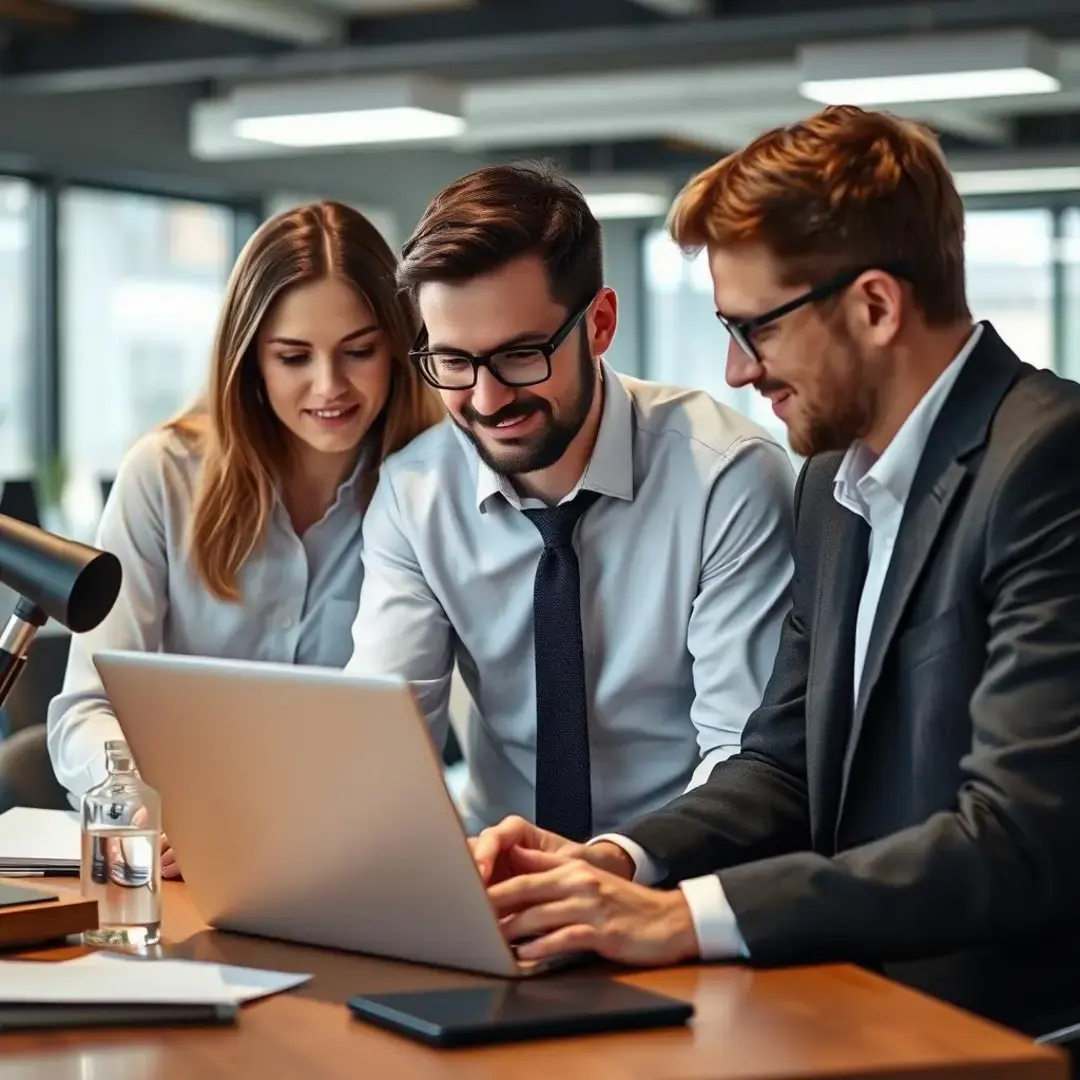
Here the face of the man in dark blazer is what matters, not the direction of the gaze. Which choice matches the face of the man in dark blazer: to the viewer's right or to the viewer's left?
to the viewer's left

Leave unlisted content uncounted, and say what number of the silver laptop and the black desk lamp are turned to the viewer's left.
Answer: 0

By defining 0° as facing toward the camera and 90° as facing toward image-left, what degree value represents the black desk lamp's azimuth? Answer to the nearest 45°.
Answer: approximately 315°

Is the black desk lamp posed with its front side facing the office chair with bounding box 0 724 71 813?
no

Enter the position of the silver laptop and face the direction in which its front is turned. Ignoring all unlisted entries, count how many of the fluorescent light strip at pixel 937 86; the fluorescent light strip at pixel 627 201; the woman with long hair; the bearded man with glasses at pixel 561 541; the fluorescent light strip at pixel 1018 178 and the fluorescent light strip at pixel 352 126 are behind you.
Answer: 0

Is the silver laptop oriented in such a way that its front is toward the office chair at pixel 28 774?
no

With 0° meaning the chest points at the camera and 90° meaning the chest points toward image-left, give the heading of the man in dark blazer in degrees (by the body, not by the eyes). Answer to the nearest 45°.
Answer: approximately 45°

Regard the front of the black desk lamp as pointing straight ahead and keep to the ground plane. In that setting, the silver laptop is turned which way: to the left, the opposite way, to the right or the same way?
to the left

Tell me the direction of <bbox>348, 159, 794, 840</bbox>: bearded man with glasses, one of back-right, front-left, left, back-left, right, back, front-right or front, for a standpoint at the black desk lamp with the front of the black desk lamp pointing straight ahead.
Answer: left

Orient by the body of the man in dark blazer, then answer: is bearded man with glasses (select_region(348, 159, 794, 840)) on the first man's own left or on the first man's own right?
on the first man's own right

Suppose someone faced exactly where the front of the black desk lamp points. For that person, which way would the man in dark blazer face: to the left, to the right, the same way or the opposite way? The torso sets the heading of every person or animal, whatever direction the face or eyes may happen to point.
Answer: to the right

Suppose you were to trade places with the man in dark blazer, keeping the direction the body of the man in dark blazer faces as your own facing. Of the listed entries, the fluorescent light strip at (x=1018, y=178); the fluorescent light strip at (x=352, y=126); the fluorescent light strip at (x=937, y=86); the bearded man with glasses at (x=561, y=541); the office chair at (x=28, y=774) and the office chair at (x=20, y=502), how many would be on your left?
0

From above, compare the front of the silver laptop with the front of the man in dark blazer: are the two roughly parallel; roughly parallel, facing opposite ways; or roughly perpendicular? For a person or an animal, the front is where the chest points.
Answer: roughly parallel, facing opposite ways

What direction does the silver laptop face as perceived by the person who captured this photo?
facing away from the viewer and to the right of the viewer

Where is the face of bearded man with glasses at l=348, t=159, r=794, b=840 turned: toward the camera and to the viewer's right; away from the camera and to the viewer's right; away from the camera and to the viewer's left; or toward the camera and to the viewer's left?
toward the camera and to the viewer's left
